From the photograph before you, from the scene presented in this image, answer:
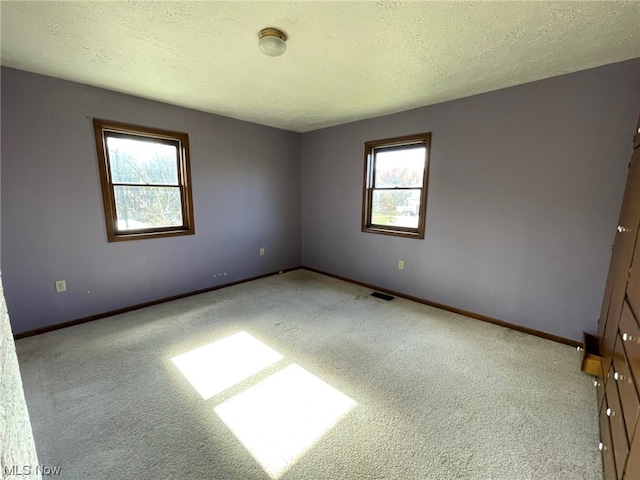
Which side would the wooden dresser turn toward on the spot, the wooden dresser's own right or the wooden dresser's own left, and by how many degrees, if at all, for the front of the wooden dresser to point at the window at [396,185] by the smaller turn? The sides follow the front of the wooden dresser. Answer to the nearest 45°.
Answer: approximately 45° to the wooden dresser's own right

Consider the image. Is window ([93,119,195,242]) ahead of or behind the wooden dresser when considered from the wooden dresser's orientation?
ahead

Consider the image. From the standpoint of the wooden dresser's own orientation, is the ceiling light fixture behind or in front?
in front

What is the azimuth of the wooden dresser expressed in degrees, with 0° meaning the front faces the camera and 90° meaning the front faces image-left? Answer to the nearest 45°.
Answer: approximately 90°

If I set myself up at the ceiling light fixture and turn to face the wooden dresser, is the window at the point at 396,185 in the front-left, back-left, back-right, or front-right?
front-left

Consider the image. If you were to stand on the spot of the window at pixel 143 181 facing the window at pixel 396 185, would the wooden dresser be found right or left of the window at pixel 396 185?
right
